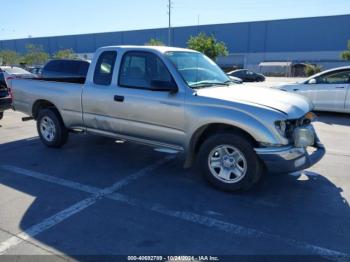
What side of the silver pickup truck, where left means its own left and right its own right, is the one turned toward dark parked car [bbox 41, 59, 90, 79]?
back

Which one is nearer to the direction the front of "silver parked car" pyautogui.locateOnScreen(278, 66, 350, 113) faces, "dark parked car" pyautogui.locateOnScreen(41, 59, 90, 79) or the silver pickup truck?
the dark parked car

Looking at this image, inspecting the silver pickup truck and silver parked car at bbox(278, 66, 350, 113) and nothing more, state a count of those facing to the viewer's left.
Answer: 1

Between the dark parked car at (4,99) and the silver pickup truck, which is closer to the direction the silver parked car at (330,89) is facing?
the dark parked car

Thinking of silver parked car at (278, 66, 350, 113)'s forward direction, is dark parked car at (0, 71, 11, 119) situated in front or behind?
in front

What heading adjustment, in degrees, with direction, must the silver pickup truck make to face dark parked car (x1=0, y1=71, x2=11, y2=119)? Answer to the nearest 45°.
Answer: approximately 180°

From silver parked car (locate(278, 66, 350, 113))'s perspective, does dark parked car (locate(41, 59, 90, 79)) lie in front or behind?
in front

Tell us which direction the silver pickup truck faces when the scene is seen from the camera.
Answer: facing the viewer and to the right of the viewer

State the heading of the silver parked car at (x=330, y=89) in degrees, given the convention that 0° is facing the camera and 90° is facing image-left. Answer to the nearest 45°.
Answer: approximately 90°

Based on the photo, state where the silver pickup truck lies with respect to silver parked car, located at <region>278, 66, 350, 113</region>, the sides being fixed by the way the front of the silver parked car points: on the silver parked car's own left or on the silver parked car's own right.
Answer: on the silver parked car's own left

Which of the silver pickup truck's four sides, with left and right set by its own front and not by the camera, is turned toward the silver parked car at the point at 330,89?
left

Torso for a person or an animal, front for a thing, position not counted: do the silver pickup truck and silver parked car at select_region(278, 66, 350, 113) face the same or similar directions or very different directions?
very different directions
